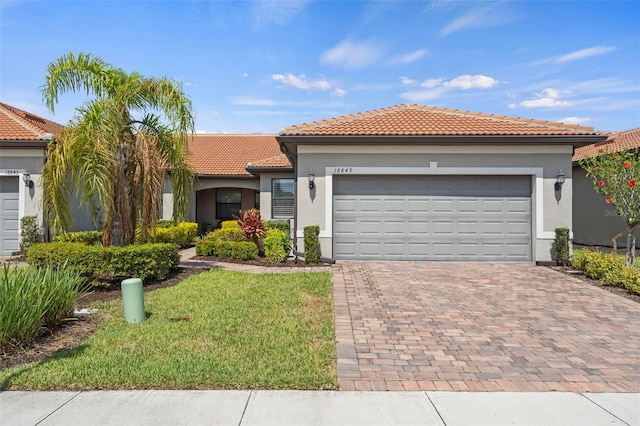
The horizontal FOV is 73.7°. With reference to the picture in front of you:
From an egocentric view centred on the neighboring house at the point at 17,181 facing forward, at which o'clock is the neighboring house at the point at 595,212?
the neighboring house at the point at 595,212 is roughly at 10 o'clock from the neighboring house at the point at 17,181.

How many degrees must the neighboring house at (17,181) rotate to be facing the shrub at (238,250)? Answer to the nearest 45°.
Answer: approximately 45° to its left

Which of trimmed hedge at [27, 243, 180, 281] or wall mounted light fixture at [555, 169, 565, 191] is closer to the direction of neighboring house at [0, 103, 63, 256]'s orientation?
the trimmed hedge

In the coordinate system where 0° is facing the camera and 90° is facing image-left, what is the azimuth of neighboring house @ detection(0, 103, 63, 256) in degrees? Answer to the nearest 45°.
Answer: approximately 0°

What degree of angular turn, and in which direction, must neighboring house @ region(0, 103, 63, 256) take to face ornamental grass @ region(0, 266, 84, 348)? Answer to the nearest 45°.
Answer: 0° — it already faces it

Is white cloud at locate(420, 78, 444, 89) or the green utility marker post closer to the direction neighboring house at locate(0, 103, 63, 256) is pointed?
the green utility marker post

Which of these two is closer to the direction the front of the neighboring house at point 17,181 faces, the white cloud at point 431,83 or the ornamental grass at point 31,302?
the ornamental grass
